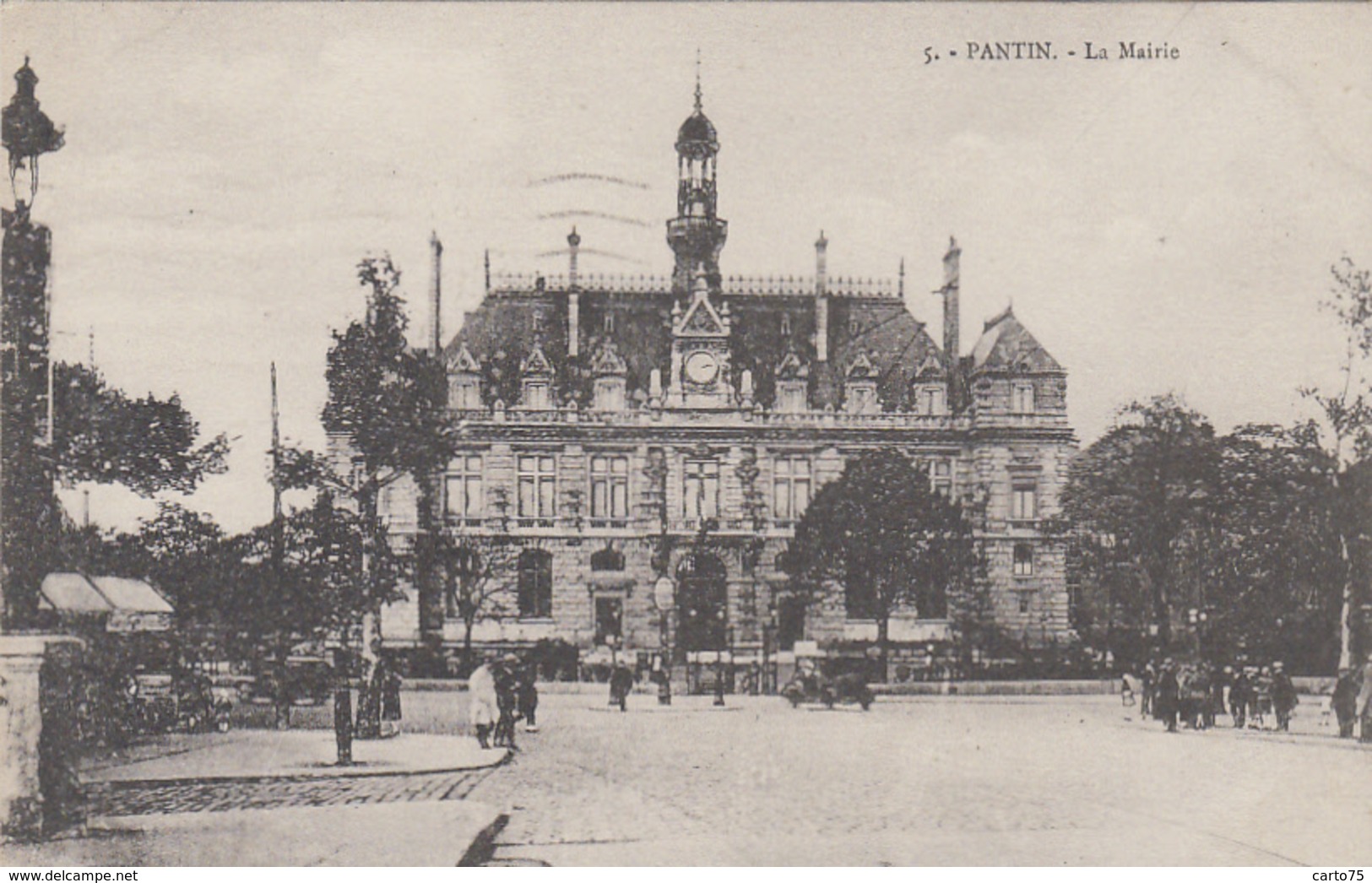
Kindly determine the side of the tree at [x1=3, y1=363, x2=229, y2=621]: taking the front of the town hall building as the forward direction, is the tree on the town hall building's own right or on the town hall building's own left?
on the town hall building's own right

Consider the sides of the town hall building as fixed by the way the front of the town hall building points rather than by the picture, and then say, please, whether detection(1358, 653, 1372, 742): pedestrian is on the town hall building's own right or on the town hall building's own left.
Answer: on the town hall building's own left

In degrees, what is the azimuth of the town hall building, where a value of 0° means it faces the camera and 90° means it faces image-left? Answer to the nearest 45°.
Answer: approximately 0°

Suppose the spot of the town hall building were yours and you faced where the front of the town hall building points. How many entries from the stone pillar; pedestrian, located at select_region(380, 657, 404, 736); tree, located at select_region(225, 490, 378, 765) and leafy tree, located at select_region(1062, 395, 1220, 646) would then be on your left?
1

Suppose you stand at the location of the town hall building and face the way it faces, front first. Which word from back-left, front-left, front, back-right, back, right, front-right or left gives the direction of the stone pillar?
front-right

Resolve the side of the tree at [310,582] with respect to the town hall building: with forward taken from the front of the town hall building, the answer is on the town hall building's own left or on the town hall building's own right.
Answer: on the town hall building's own right

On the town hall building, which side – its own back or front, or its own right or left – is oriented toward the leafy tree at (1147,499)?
left

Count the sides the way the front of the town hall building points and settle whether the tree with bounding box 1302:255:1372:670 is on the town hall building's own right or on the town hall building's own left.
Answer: on the town hall building's own left

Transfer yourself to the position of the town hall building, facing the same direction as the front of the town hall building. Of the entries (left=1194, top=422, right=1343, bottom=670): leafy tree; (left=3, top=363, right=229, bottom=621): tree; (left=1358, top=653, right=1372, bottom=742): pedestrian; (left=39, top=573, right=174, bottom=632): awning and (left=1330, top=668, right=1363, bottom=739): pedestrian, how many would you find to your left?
3

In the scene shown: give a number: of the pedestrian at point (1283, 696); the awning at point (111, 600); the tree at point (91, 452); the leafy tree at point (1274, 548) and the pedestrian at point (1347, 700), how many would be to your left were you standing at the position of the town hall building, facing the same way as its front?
3

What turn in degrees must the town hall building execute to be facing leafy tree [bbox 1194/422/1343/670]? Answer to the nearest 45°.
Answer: approximately 90° to its left
